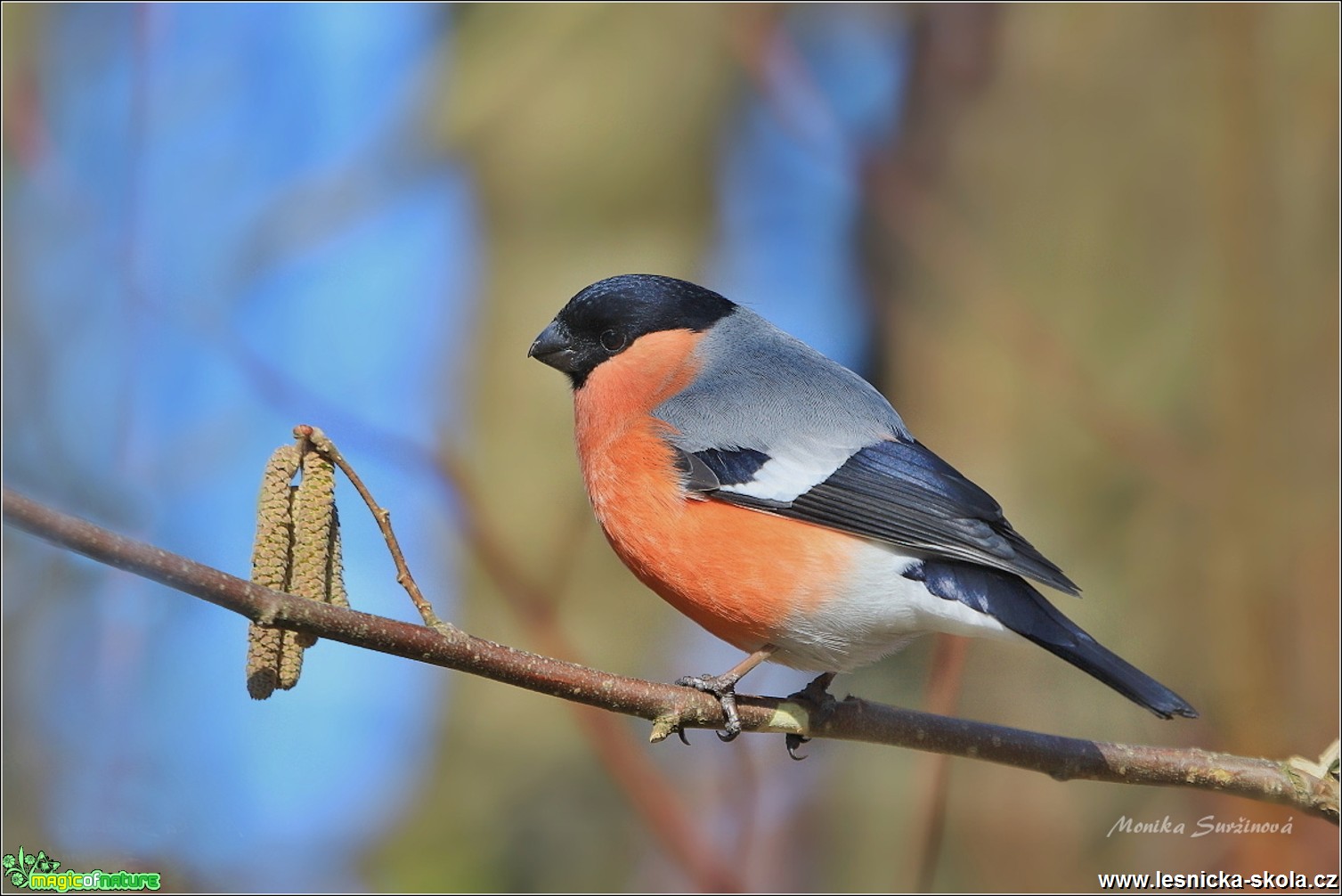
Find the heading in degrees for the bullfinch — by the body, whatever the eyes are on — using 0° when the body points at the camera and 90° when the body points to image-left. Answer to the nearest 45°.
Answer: approximately 90°
